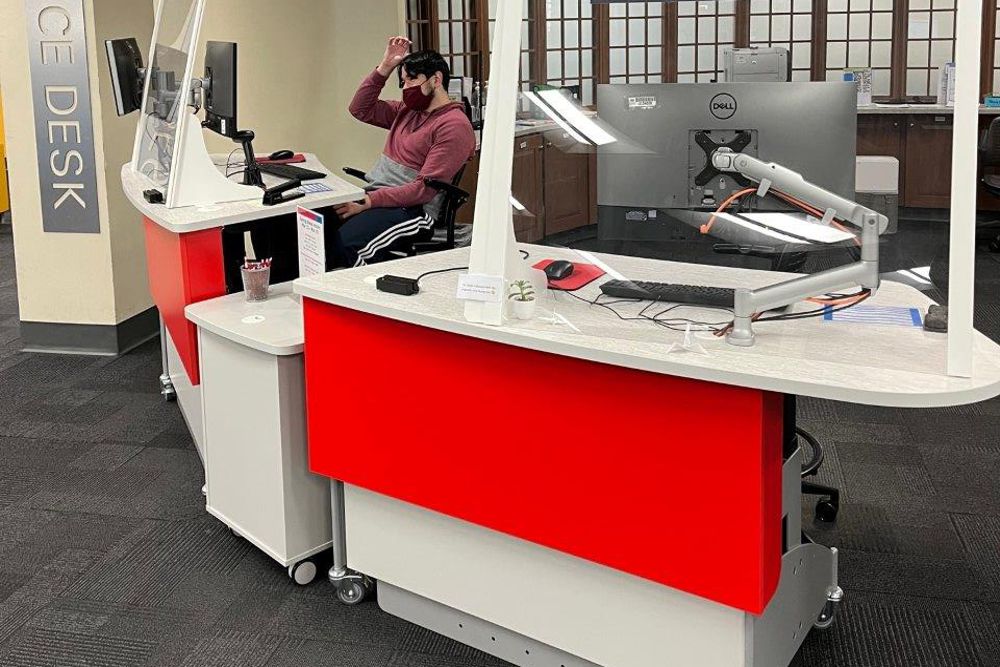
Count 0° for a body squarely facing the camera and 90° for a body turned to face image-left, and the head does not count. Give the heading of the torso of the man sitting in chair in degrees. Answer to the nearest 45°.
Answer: approximately 45°

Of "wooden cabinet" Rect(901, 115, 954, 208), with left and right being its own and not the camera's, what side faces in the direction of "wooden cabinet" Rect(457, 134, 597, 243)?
right

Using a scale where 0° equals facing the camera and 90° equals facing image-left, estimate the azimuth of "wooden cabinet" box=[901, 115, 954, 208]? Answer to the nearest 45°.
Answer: approximately 0°

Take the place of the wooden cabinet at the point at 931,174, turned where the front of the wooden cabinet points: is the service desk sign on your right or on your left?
on your right

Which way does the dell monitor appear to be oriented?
away from the camera

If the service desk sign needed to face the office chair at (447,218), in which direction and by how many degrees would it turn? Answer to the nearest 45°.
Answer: approximately 45° to its left

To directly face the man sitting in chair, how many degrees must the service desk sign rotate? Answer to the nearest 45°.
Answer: approximately 45° to its left
